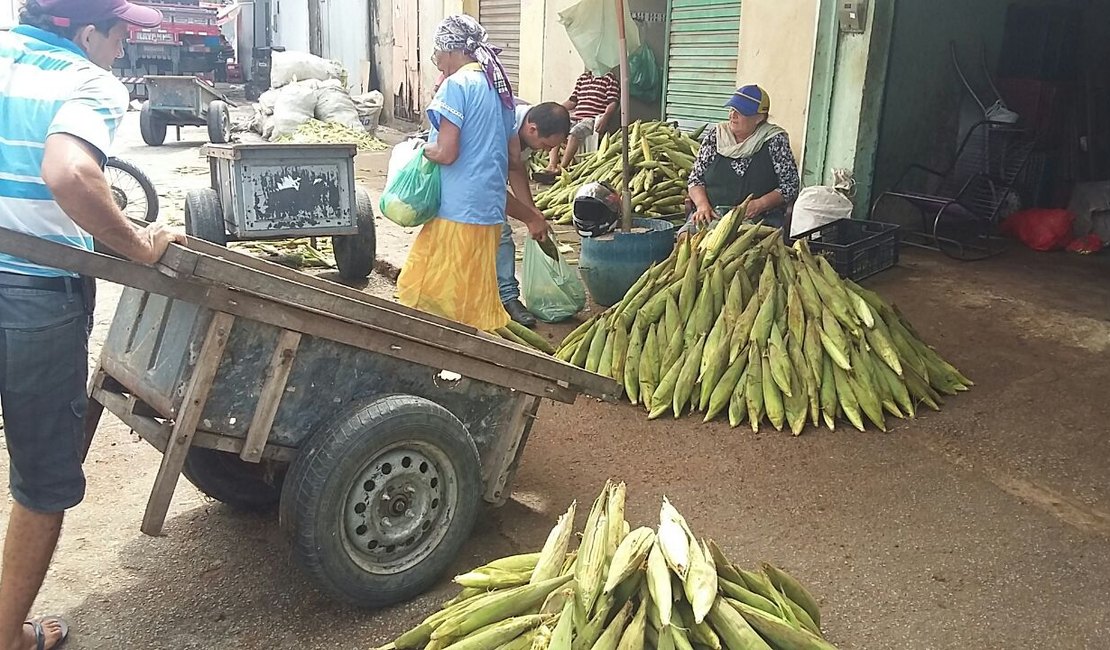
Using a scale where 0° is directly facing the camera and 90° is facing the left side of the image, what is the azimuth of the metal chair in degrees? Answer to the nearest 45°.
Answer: approximately 45°

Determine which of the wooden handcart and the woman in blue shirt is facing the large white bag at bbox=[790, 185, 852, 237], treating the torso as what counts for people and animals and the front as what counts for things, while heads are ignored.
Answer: the wooden handcart

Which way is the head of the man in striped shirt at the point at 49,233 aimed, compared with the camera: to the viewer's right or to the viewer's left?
to the viewer's right

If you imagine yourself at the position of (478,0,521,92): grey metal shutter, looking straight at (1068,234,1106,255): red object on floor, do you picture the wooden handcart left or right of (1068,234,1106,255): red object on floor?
right

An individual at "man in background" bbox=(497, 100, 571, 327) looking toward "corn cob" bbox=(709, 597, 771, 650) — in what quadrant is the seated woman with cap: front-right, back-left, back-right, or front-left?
back-left
